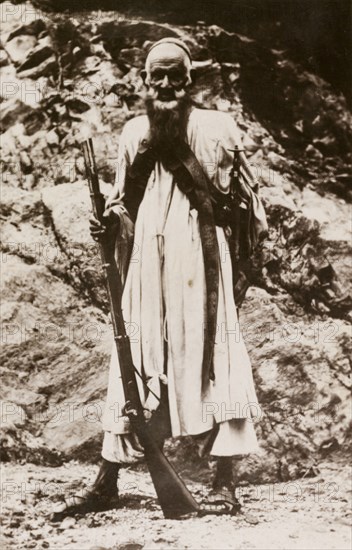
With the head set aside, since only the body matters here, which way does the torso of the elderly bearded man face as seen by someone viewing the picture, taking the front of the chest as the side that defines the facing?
toward the camera
